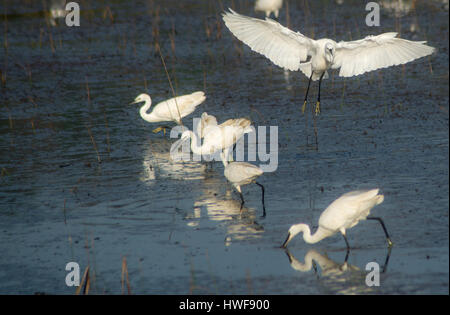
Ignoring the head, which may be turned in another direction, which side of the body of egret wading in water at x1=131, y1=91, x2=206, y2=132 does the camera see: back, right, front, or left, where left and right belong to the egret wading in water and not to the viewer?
left

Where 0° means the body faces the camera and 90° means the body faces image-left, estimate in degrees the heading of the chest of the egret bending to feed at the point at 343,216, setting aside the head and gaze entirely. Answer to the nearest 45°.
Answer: approximately 90°

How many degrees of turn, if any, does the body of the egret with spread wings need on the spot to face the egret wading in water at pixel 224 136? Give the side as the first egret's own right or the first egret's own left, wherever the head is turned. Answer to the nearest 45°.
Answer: approximately 45° to the first egret's own right

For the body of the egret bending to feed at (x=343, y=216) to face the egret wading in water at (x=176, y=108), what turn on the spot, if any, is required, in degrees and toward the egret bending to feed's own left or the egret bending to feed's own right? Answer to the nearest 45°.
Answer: approximately 45° to the egret bending to feed's own right

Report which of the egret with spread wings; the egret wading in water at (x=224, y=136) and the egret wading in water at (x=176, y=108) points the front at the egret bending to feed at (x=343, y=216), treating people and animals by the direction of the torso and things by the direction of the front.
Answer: the egret with spread wings

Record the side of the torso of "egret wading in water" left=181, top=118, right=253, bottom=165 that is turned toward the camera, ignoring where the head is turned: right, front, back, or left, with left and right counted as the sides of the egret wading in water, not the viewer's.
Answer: left

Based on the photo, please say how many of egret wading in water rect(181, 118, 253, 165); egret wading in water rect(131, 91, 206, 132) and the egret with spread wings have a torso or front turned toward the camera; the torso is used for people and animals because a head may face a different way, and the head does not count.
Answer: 1

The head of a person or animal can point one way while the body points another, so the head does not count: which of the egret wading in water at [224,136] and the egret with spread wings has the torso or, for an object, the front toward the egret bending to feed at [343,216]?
the egret with spread wings

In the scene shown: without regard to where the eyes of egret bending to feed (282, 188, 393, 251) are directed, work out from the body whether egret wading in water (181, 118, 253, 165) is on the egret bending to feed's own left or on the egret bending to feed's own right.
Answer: on the egret bending to feed's own right

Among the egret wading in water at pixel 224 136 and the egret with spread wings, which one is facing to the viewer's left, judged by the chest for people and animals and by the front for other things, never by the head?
the egret wading in water
